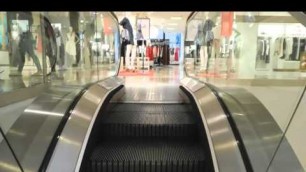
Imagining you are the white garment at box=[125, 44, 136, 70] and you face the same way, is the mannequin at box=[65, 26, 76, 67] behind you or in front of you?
in front

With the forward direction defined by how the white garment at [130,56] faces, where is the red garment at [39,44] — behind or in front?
in front

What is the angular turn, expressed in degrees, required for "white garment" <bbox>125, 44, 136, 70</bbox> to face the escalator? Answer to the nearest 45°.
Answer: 0° — it already faces it

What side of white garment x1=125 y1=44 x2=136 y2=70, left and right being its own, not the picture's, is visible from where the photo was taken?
front
